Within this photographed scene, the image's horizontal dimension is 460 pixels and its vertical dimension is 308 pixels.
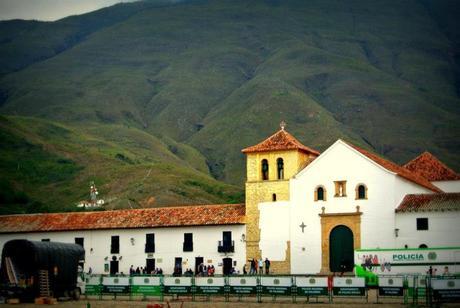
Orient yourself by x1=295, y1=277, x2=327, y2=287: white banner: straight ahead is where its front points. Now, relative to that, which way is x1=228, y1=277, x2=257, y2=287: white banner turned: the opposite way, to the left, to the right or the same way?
the same way

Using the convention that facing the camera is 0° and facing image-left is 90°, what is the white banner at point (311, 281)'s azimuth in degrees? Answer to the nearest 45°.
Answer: approximately 0°

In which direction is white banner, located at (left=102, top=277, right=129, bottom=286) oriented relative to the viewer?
toward the camera

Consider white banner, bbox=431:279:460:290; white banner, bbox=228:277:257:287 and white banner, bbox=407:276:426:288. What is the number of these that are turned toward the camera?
3

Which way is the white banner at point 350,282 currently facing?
toward the camera

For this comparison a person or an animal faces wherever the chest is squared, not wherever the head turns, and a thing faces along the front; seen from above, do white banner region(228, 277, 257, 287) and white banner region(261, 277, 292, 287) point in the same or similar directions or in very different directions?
same or similar directions

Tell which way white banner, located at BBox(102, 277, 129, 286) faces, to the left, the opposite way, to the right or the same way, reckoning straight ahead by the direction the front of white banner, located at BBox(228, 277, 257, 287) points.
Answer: the same way

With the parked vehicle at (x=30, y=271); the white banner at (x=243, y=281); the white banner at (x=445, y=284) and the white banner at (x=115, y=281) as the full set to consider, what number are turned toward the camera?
3

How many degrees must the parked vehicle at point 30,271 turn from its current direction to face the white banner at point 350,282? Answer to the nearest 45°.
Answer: approximately 90° to its right

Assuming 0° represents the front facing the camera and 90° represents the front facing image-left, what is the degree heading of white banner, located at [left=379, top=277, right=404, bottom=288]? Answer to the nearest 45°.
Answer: approximately 0°

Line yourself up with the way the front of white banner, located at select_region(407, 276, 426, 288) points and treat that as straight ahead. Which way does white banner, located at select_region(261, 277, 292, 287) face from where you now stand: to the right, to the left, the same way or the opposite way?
the same way

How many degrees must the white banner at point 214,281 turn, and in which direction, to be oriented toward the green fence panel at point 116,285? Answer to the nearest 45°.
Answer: approximately 135° to its right

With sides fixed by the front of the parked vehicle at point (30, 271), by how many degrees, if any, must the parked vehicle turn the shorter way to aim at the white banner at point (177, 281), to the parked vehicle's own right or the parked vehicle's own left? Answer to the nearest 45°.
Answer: approximately 45° to the parked vehicle's own right

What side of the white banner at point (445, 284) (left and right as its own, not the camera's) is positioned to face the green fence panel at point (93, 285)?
right

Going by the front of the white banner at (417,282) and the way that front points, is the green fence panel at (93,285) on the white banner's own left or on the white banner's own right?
on the white banner's own right

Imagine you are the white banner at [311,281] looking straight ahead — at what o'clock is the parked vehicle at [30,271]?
The parked vehicle is roughly at 3 o'clock from the white banner.

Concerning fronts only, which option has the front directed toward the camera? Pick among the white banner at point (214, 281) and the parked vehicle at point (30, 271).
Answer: the white banner

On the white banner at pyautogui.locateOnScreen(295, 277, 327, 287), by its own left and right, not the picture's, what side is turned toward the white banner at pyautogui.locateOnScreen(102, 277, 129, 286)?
right

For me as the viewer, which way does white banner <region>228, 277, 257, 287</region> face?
facing the viewer

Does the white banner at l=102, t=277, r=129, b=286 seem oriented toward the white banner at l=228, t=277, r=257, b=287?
no

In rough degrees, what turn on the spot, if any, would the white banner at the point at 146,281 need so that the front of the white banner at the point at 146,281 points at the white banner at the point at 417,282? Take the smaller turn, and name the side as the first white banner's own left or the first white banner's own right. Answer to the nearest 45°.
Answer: approximately 90° to the first white banner's own left
